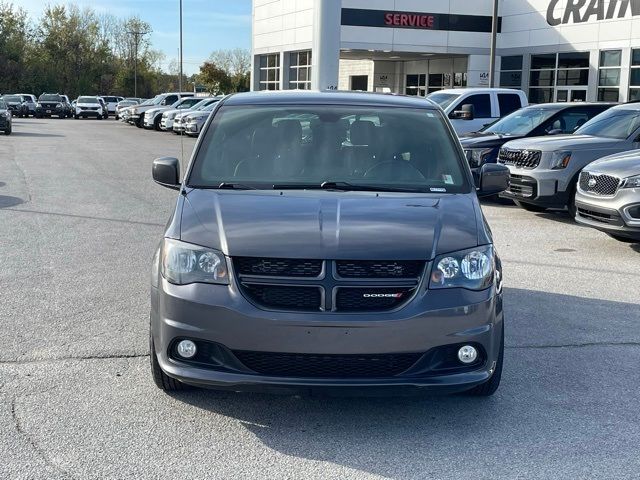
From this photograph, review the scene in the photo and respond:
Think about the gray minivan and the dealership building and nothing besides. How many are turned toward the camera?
2

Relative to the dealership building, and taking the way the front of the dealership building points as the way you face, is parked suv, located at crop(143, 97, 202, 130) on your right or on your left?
on your right

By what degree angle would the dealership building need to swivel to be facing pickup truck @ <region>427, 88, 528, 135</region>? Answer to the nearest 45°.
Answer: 0° — it already faces it
